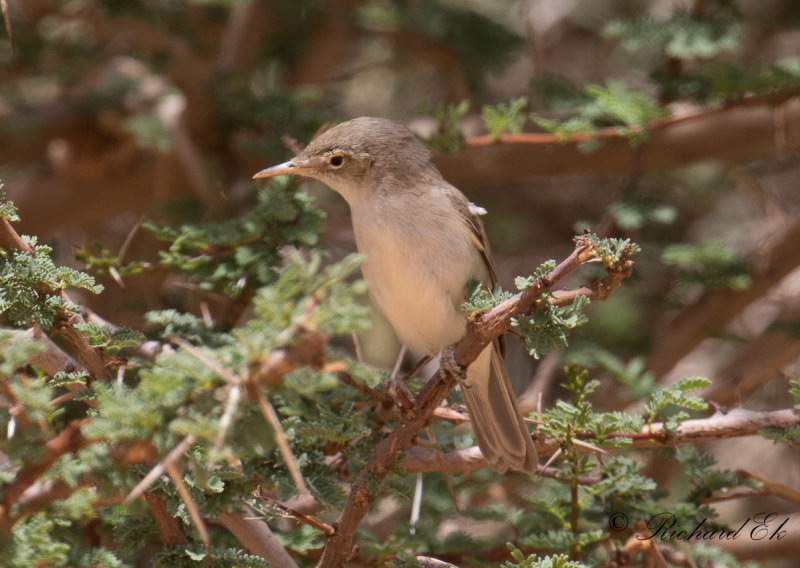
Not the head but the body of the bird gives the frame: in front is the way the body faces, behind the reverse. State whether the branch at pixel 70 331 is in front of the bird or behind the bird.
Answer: in front

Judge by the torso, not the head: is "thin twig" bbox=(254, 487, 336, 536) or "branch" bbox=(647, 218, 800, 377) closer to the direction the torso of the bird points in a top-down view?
the thin twig

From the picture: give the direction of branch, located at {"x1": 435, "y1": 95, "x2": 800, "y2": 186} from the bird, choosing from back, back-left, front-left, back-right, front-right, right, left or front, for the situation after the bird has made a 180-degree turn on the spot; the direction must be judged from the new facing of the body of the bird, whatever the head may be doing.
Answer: front

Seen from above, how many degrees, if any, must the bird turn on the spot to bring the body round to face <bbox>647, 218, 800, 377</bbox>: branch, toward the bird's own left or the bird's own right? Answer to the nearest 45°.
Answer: approximately 180°

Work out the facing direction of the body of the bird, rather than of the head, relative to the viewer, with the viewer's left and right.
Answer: facing the viewer and to the left of the viewer

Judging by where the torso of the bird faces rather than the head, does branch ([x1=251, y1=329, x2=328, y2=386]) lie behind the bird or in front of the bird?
in front
